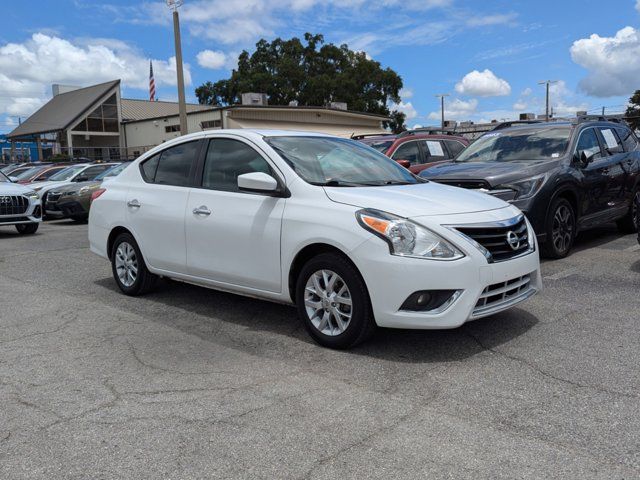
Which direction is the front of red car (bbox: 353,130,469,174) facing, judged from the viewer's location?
facing the viewer and to the left of the viewer

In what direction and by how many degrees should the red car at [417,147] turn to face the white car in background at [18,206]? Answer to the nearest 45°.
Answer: approximately 45° to its right

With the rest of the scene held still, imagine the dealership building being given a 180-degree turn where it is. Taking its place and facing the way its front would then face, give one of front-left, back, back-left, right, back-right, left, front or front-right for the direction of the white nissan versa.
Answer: back-right

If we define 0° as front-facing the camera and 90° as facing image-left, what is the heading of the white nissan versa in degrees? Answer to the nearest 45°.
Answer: approximately 315°

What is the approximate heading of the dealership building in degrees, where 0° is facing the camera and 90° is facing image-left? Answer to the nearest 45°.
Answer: approximately 45°

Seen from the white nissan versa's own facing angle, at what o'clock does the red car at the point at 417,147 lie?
The red car is roughly at 8 o'clock from the white nissan versa.

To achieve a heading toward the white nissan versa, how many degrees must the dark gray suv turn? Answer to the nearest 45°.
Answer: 0° — it already faces it

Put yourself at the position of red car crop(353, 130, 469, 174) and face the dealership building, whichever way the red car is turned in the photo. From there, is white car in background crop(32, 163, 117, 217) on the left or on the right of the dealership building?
left

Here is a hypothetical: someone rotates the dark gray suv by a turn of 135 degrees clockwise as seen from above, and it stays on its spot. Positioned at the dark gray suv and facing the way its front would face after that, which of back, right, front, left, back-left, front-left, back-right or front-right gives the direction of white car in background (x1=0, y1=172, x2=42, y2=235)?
left

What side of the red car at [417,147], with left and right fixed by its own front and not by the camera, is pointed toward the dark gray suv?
left

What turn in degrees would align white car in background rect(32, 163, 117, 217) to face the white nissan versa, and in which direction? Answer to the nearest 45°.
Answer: approximately 45° to its left

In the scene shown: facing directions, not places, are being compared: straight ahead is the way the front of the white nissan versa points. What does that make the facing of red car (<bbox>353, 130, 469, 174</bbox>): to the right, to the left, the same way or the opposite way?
to the right

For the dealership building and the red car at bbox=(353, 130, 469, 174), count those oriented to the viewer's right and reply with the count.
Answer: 0

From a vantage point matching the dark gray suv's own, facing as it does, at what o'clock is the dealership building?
The dealership building is roughly at 3 o'clock from the dark gray suv.

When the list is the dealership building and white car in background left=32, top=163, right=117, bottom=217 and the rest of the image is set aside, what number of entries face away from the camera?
0
